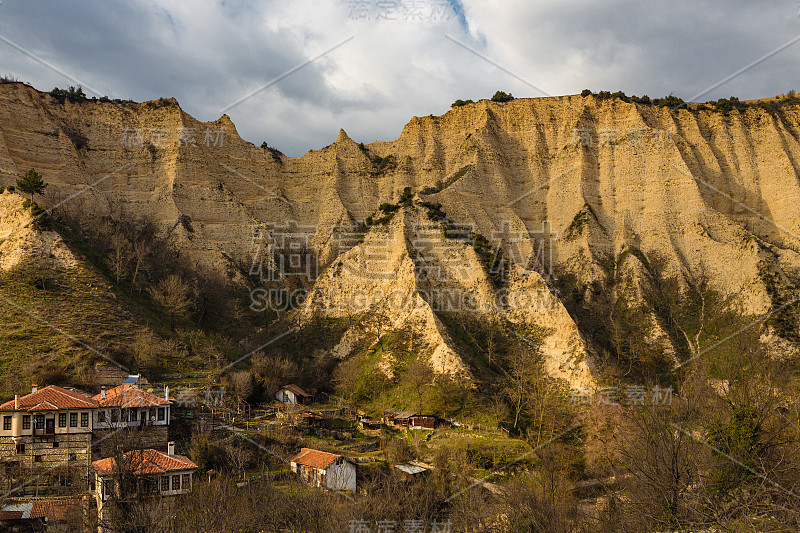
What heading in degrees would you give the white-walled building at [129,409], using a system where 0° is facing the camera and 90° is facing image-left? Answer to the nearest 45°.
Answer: approximately 0°

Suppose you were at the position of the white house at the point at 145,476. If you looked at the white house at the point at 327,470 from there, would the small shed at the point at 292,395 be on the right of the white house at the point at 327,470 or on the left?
left

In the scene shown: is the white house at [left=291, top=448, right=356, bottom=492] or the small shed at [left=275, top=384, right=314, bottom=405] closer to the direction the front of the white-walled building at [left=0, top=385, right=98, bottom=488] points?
the white house

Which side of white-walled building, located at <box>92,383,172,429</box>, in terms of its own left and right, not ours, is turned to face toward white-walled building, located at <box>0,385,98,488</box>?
right

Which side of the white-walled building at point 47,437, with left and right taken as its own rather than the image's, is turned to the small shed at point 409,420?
left

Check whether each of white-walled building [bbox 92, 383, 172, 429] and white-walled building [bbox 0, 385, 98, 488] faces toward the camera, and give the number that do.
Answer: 2

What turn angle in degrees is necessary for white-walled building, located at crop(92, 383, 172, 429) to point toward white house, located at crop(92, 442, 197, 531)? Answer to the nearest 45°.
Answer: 0° — it already faces it

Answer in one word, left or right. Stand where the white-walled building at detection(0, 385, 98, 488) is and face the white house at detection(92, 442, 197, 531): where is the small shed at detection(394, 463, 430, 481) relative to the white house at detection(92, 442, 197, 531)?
left

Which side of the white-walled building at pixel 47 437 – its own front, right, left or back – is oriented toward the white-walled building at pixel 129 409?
left

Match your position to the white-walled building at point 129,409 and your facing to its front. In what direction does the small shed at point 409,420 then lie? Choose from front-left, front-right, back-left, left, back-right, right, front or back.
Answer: left

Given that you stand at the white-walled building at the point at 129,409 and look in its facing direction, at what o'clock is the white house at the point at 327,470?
The white house is roughly at 10 o'clock from the white-walled building.

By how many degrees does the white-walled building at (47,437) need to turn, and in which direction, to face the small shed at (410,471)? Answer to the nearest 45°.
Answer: approximately 90° to its left

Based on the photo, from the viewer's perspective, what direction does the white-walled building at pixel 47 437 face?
toward the camera
